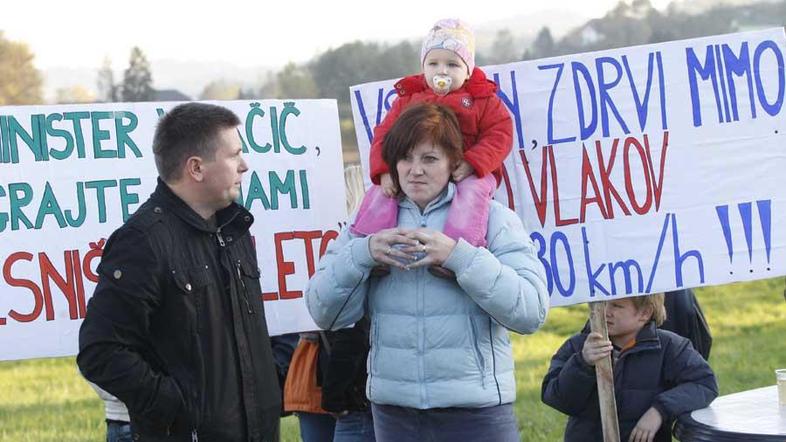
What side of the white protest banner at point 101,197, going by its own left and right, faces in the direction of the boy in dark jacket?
left

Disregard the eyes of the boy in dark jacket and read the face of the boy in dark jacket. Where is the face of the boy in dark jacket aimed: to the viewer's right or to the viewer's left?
to the viewer's left

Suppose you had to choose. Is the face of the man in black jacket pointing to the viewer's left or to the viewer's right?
to the viewer's right

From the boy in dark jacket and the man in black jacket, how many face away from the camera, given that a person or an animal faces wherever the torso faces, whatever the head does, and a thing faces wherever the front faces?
0

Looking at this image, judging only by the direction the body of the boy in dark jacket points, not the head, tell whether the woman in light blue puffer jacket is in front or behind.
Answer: in front

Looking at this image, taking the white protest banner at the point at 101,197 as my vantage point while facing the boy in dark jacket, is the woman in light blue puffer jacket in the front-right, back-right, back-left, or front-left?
front-right

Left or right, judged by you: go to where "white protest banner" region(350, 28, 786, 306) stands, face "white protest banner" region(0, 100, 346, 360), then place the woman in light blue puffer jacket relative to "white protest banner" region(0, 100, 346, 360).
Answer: left

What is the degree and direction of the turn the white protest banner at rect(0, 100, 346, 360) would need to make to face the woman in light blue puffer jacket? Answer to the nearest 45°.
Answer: approximately 45° to its left

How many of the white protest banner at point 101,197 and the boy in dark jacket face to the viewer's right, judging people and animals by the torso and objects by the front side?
0

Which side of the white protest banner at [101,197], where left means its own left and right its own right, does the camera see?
front

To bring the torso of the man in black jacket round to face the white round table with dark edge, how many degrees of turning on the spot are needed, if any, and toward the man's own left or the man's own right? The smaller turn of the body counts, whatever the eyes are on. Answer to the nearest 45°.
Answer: approximately 45° to the man's own left

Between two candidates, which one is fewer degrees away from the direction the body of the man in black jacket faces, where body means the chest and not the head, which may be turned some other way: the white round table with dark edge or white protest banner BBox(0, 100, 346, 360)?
the white round table with dark edge

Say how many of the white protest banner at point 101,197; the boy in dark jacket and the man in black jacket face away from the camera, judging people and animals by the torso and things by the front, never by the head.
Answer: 0
